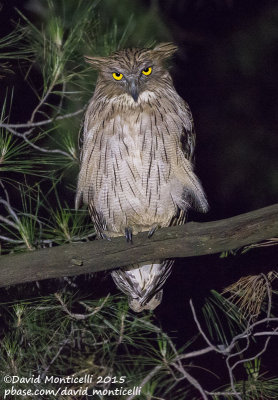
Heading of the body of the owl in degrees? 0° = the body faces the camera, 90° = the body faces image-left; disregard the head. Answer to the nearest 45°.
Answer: approximately 0°
